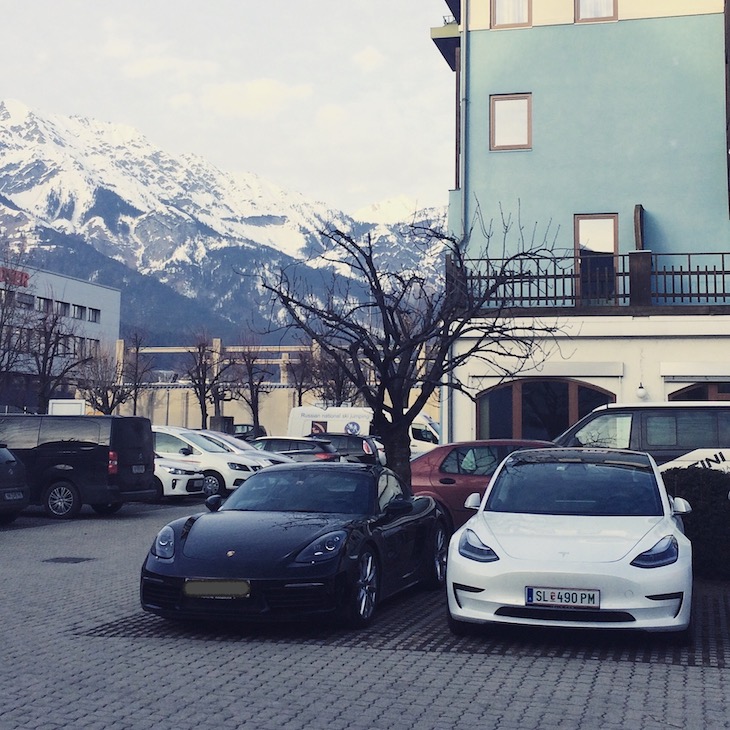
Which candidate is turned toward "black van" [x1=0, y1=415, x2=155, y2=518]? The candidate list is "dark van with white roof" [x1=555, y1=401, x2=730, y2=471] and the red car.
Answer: the dark van with white roof

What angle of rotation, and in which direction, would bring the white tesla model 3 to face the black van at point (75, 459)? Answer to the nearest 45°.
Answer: approximately 135° to its right

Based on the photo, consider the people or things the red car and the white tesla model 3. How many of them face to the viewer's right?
1

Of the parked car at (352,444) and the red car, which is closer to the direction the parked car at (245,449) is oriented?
the red car

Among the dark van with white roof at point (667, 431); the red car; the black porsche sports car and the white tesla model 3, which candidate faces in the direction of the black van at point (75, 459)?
the dark van with white roof

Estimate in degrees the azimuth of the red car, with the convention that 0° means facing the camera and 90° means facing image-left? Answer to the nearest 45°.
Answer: approximately 270°

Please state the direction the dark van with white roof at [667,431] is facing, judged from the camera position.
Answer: facing to the left of the viewer
